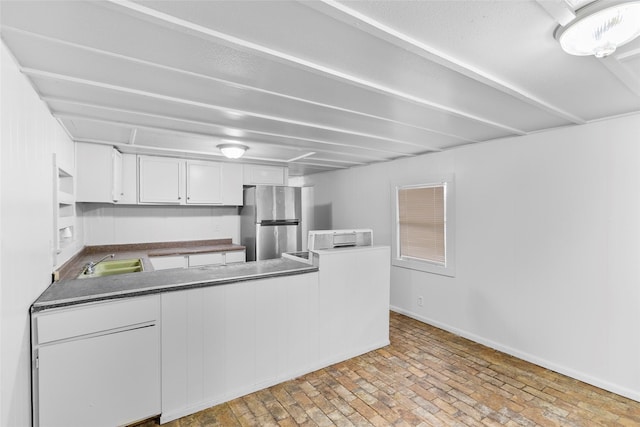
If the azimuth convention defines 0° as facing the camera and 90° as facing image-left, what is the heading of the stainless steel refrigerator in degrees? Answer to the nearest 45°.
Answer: approximately 315°
